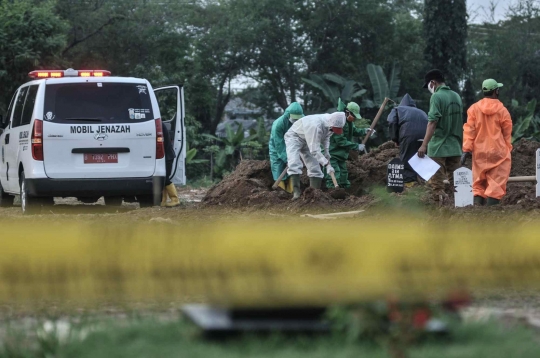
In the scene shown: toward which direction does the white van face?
away from the camera

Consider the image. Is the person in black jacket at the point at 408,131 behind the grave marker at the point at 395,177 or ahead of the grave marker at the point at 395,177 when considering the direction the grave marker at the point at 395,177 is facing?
behind

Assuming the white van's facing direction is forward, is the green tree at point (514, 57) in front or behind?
in front

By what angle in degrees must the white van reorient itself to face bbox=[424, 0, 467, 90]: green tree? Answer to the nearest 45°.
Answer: approximately 45° to its right

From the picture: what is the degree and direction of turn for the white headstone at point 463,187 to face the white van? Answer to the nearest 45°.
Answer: approximately 90° to its right

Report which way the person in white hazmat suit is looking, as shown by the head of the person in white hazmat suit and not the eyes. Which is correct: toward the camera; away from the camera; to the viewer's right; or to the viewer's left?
to the viewer's right

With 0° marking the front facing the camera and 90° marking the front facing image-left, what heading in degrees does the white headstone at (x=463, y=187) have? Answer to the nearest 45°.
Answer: approximately 0°

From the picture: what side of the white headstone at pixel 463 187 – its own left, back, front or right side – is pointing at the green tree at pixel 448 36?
back
